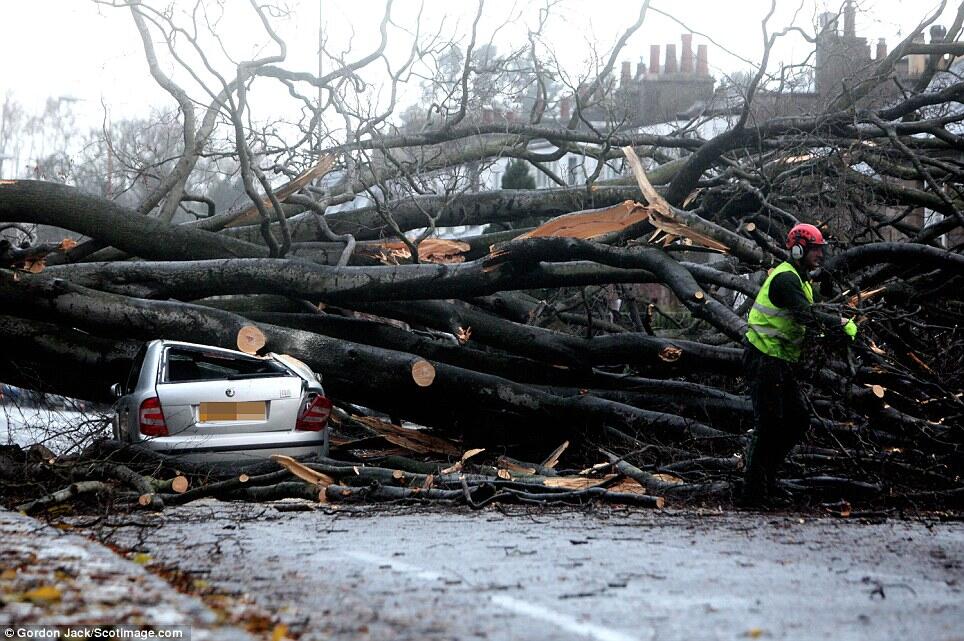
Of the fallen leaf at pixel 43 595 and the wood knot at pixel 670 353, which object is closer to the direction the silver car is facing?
the wood knot

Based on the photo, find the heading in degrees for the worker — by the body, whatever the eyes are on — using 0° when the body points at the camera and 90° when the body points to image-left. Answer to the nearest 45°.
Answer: approximately 270°

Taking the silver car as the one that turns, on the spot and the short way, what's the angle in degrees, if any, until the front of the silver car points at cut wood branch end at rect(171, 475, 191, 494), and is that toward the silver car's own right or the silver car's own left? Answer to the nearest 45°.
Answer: approximately 180°

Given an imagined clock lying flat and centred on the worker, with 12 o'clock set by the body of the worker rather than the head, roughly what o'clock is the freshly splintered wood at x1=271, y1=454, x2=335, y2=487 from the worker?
The freshly splintered wood is roughly at 6 o'clock from the worker.

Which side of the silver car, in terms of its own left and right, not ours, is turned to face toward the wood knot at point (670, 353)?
right

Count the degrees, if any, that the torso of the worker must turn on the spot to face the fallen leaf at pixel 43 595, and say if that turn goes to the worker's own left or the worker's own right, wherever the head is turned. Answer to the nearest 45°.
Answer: approximately 135° to the worker's own right

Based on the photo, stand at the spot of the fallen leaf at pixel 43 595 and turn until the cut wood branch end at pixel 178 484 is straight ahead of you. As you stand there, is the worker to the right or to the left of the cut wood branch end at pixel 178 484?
right

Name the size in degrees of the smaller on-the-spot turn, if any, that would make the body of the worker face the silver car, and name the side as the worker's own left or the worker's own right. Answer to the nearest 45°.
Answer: approximately 180°

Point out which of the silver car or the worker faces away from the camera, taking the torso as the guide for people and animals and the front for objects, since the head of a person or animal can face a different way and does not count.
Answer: the silver car

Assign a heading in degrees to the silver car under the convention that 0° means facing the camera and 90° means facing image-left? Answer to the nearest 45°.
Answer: approximately 180°

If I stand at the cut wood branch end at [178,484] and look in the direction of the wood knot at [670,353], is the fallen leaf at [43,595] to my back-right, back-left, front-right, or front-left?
back-right
